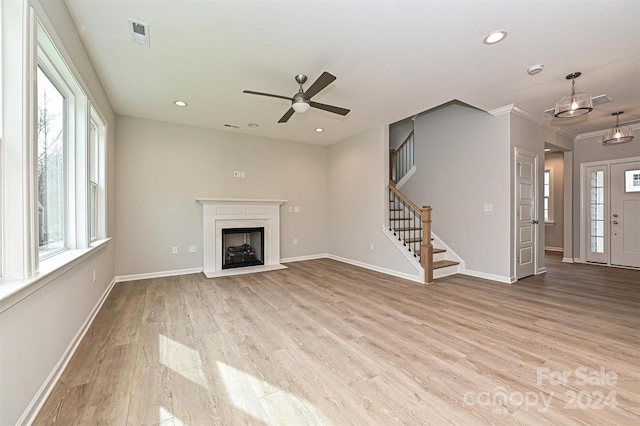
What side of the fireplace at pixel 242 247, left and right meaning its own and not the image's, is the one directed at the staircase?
left

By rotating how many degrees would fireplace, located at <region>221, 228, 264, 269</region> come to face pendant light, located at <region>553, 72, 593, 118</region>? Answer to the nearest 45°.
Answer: approximately 45° to its left

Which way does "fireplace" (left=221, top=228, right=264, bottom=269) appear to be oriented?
toward the camera

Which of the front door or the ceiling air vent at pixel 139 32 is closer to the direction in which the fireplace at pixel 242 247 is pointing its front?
the ceiling air vent

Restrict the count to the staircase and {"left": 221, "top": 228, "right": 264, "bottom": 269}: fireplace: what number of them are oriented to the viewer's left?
0

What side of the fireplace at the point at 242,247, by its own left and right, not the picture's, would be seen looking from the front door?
left

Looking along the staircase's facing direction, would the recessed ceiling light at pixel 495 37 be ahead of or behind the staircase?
ahead

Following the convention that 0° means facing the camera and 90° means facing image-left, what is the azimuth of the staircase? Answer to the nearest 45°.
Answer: approximately 315°

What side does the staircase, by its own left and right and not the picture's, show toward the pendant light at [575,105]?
front

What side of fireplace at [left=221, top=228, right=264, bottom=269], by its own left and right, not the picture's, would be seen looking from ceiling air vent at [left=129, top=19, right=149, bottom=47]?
front

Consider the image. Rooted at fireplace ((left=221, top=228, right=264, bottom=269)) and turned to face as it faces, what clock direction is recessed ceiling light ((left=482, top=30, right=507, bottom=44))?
The recessed ceiling light is roughly at 11 o'clock from the fireplace.

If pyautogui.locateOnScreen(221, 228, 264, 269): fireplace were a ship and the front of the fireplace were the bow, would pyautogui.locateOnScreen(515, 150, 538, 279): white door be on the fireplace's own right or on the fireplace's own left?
on the fireplace's own left
